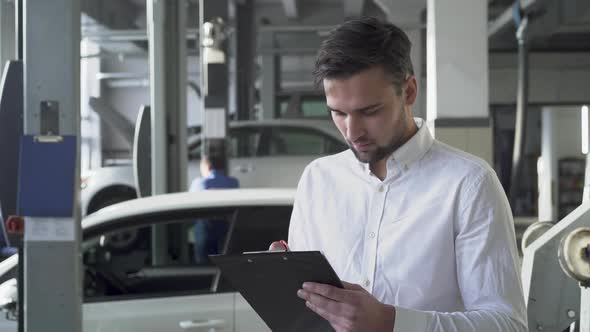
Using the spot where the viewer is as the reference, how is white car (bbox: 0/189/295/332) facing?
facing to the left of the viewer

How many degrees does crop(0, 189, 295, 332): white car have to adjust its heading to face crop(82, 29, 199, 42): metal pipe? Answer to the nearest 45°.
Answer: approximately 90° to its right

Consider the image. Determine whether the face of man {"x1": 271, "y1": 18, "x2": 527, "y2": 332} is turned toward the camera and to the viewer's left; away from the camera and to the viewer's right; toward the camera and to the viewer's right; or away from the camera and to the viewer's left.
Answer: toward the camera and to the viewer's left

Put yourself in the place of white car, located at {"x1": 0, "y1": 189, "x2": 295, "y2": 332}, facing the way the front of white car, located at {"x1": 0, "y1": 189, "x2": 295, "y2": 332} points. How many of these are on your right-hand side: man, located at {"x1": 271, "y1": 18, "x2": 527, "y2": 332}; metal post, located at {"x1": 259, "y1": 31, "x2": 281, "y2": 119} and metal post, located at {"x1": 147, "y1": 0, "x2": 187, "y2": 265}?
2

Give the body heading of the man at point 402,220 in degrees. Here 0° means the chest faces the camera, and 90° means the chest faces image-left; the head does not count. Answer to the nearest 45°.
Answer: approximately 45°

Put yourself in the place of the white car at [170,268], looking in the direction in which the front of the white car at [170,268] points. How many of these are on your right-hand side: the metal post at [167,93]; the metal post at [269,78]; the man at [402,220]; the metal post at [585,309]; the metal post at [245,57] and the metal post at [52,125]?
3

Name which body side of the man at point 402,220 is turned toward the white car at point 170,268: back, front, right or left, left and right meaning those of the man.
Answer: right

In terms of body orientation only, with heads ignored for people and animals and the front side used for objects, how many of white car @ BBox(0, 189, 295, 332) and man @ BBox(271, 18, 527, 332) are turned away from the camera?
0

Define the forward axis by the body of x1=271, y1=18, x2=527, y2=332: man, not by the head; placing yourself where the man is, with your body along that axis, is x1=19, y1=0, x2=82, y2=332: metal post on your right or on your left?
on your right
